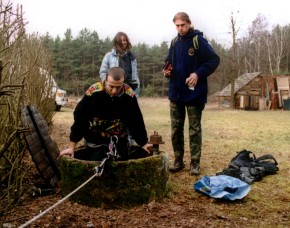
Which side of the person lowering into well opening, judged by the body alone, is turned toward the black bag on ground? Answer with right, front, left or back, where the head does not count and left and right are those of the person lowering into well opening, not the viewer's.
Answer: left

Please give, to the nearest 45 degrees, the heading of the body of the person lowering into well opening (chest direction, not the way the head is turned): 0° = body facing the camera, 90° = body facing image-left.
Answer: approximately 0°

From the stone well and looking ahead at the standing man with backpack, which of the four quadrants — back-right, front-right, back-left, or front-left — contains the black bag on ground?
front-right

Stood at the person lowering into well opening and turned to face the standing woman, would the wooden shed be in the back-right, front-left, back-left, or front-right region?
front-right

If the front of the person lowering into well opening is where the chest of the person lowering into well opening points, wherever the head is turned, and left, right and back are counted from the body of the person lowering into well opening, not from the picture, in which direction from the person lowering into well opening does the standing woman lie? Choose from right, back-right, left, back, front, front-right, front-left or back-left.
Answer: back

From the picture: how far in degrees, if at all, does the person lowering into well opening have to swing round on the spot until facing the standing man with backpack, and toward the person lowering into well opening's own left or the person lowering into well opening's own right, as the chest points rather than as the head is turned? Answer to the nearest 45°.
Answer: approximately 135° to the person lowering into well opening's own left

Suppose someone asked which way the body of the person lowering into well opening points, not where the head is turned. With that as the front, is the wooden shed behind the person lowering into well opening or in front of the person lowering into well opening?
behind

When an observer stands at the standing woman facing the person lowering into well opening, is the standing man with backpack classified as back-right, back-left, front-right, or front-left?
front-left
